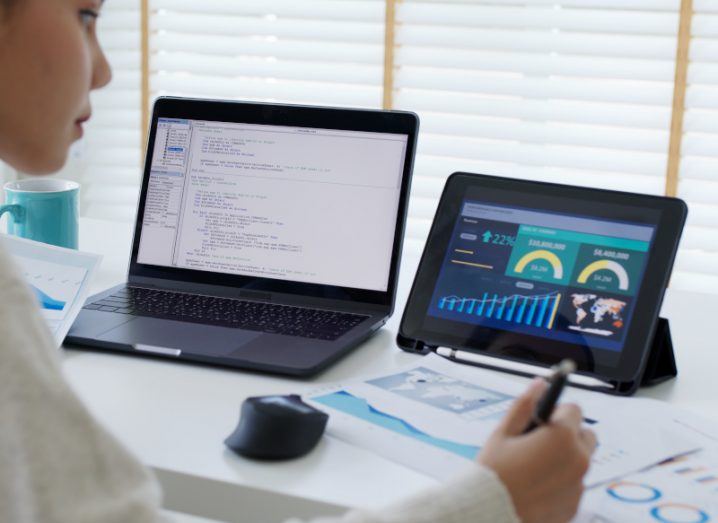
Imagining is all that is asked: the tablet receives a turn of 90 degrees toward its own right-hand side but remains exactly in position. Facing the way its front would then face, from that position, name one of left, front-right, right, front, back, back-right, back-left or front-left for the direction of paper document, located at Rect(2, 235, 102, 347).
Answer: front-left

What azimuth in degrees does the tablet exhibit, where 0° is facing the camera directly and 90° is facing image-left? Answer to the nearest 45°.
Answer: approximately 45°

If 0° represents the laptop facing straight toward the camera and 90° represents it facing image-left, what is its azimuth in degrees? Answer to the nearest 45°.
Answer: approximately 45°

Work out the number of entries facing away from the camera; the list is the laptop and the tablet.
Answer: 0

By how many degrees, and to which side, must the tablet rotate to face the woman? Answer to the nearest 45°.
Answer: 0° — it already faces them
